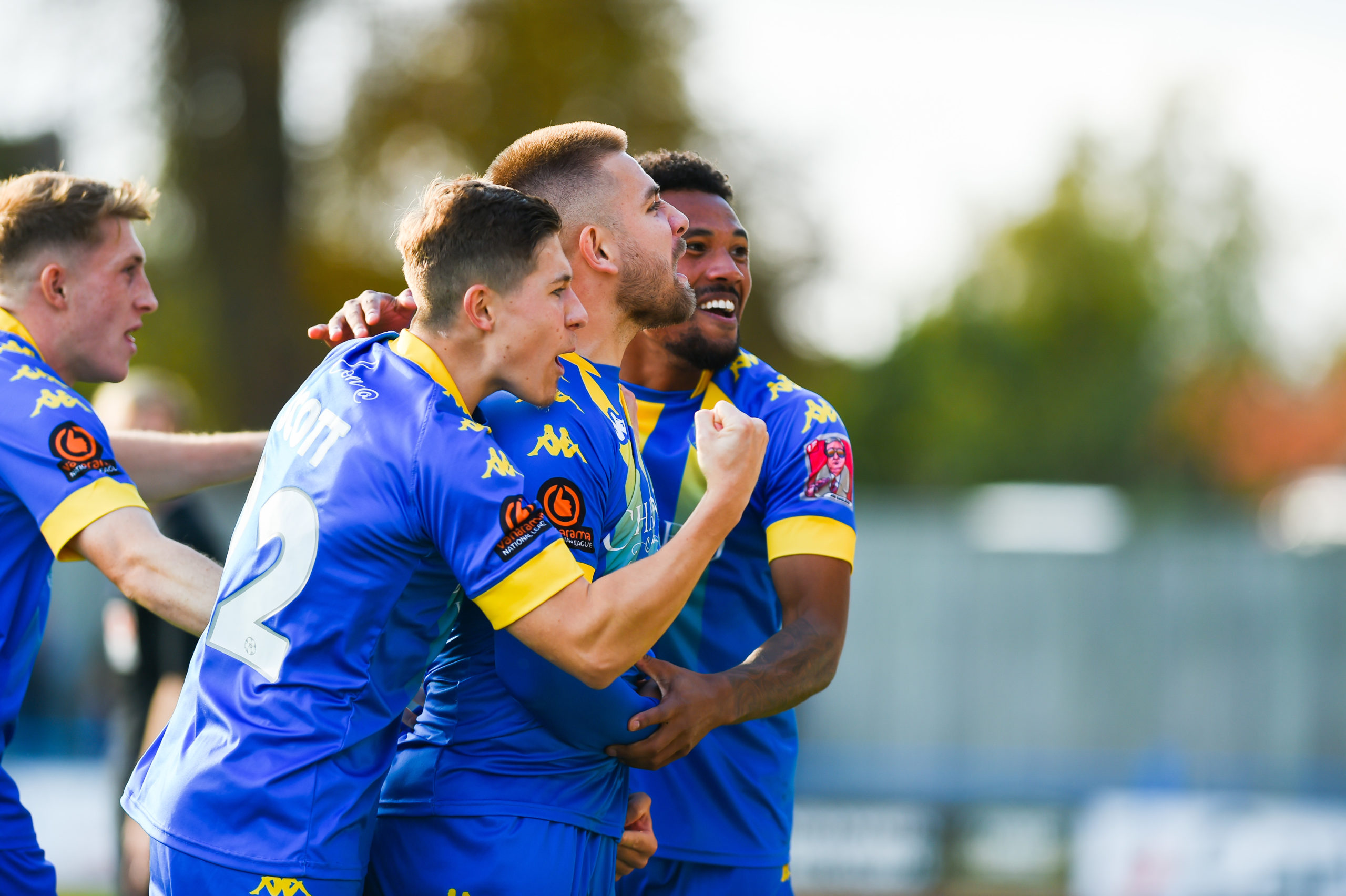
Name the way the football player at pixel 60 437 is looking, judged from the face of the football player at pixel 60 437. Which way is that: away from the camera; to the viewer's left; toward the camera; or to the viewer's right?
to the viewer's right

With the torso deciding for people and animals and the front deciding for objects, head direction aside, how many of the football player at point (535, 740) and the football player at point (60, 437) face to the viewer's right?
2

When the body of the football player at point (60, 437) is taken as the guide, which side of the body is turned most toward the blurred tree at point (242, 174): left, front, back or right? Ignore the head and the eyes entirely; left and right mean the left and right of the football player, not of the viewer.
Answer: left

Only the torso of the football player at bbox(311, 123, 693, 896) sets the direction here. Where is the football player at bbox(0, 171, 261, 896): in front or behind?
behind

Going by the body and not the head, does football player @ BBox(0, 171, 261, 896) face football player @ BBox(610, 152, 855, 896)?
yes

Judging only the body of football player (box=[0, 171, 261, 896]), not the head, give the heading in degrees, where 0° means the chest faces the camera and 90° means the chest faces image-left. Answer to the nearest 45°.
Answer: approximately 270°

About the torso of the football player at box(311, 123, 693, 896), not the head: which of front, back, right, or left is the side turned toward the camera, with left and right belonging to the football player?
right
